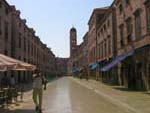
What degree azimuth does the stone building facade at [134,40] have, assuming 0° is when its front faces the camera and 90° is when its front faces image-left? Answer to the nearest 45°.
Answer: approximately 90°
